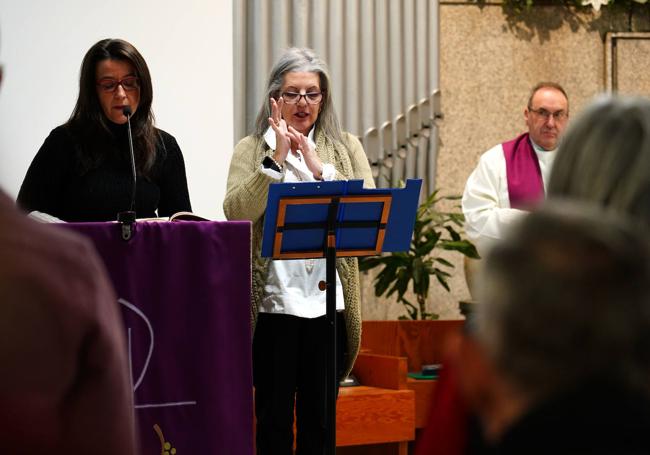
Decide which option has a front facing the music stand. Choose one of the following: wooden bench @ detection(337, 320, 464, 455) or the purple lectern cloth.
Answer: the wooden bench

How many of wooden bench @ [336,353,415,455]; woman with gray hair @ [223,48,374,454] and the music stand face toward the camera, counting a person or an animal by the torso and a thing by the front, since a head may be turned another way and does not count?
2

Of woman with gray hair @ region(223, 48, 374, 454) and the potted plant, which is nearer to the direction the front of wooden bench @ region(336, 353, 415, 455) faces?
the woman with gray hair

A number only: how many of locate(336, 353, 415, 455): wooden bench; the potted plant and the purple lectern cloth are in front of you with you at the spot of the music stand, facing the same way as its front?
2

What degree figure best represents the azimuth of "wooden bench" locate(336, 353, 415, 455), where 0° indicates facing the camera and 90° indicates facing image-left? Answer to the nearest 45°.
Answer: approximately 0°

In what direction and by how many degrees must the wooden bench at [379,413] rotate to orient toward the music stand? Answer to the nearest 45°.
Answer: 0° — it already faces it

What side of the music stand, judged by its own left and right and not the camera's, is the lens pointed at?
back

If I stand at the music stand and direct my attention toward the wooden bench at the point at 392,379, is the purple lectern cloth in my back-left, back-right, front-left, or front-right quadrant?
back-left
